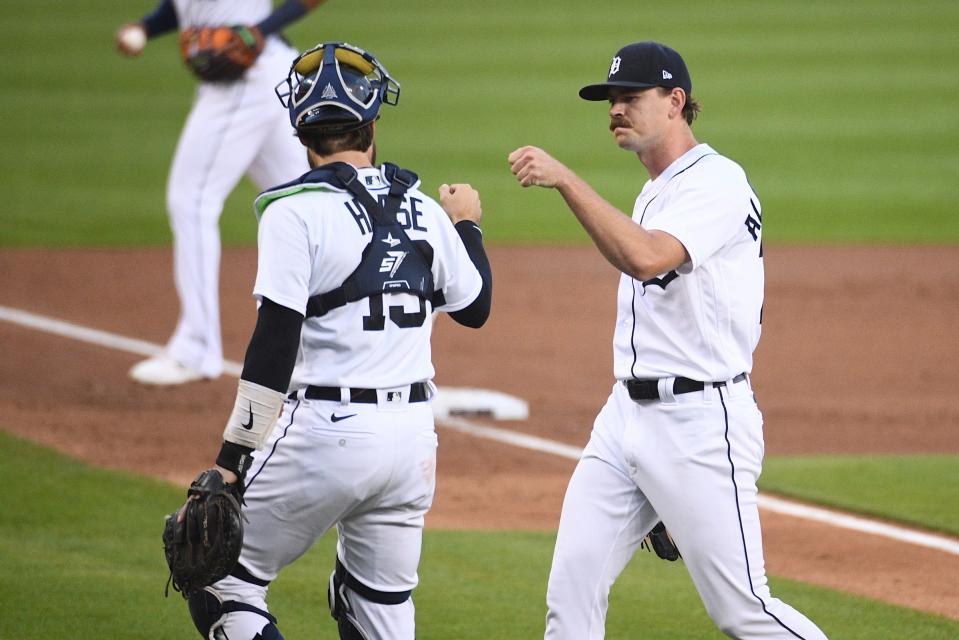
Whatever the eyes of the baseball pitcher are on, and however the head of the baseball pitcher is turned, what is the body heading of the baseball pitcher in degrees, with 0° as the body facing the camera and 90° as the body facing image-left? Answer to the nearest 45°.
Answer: approximately 45°
